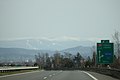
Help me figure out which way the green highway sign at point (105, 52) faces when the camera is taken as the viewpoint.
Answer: facing the viewer
